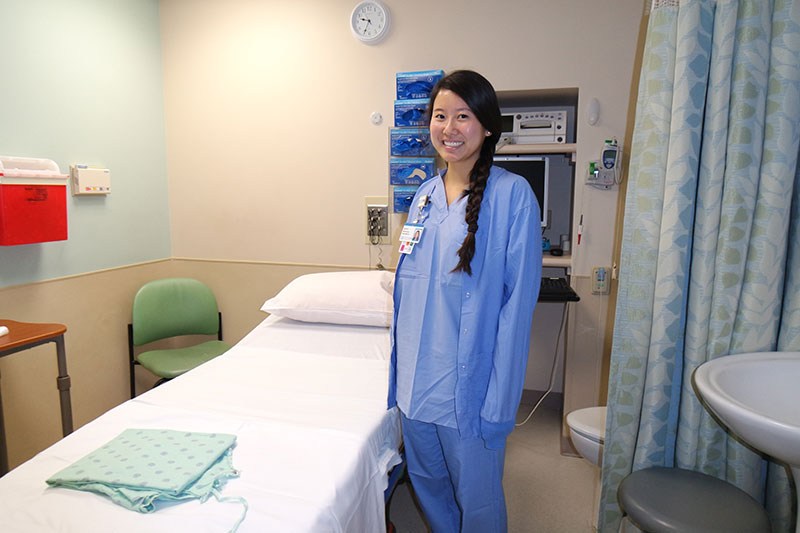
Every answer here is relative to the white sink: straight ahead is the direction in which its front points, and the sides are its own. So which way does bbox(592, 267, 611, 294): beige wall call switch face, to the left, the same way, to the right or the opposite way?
to the left

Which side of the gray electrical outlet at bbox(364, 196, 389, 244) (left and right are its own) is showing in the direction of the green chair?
right

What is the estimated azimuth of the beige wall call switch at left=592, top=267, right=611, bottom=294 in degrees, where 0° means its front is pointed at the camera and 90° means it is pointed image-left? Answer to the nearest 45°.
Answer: approximately 0°

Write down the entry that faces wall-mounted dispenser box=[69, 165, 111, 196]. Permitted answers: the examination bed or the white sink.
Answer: the white sink

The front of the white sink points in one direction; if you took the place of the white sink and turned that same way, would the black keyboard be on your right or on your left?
on your right

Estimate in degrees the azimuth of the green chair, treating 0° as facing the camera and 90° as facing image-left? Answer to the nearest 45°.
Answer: approximately 315°

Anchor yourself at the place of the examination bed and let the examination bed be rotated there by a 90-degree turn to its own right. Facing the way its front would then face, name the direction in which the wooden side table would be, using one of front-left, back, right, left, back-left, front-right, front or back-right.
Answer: front

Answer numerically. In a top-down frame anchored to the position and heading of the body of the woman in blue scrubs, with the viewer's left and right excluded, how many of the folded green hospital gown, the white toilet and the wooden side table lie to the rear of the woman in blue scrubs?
1

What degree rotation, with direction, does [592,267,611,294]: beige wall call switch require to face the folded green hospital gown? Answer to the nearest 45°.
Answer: approximately 45° to its right

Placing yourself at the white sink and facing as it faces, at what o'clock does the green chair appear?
The green chair is roughly at 12 o'clock from the white sink.

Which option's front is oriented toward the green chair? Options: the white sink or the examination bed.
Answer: the white sink

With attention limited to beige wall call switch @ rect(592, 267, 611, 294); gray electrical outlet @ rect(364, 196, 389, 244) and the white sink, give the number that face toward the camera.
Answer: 2

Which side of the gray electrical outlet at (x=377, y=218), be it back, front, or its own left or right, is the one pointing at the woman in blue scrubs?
front

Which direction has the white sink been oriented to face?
to the viewer's left

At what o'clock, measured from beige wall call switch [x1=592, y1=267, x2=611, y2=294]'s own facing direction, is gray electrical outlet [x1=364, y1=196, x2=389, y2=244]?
gray electrical outlet [x1=364, y1=196, x2=389, y2=244] is roughly at 3 o'clock from beige wall call switch [x1=592, y1=267, x2=611, y2=294].
